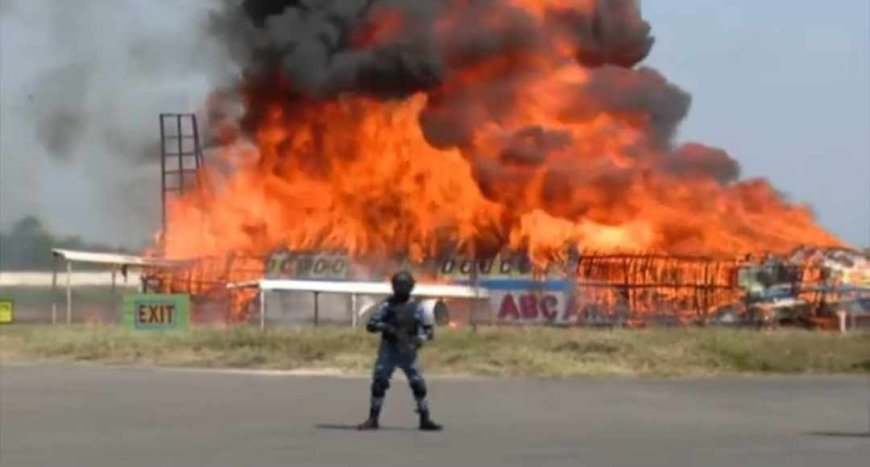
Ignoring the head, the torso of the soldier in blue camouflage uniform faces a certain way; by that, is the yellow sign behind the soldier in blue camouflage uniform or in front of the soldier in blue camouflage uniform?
behind

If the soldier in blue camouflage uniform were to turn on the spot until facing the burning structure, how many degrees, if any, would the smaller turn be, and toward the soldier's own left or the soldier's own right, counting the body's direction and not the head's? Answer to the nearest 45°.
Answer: approximately 180°

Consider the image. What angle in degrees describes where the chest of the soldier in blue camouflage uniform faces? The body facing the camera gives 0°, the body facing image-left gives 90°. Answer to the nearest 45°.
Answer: approximately 0°

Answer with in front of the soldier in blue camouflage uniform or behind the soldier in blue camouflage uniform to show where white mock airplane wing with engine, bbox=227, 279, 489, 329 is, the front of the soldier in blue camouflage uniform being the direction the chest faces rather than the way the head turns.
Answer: behind

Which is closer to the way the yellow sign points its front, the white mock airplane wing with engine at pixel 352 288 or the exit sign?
the exit sign

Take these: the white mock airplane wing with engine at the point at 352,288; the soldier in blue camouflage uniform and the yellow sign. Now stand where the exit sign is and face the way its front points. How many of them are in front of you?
1

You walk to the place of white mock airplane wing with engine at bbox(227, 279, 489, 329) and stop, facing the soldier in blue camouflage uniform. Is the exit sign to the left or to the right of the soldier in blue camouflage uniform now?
right

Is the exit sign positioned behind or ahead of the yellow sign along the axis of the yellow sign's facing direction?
ahead

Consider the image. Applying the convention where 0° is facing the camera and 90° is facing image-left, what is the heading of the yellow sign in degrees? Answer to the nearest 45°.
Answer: approximately 0°
